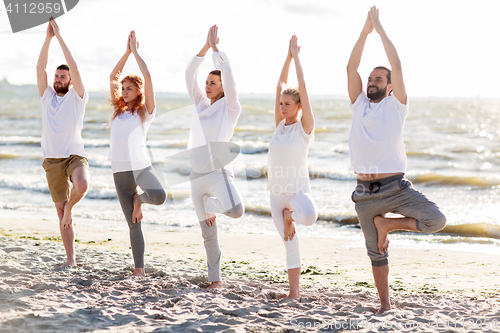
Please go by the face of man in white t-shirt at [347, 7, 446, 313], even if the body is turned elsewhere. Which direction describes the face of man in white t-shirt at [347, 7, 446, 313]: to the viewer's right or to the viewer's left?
to the viewer's left

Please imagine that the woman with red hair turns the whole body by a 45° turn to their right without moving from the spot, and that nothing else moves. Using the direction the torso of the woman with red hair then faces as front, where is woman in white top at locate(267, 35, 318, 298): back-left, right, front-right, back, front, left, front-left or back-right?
back-left

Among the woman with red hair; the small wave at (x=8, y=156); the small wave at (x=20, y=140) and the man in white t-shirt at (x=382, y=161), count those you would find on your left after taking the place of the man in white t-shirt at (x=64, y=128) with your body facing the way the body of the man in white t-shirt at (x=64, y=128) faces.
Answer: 2

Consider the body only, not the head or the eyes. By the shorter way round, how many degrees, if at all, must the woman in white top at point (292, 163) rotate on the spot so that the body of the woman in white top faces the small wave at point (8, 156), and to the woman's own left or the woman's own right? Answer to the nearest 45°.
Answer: approximately 90° to the woman's own right

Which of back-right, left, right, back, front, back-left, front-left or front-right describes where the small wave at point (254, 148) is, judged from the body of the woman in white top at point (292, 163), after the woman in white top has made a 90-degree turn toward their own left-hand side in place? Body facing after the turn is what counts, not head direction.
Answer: back-left

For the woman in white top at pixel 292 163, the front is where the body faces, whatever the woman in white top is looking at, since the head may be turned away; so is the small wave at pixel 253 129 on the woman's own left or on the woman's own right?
on the woman's own right

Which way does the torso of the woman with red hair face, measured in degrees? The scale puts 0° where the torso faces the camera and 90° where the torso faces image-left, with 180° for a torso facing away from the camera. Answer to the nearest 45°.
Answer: approximately 45°

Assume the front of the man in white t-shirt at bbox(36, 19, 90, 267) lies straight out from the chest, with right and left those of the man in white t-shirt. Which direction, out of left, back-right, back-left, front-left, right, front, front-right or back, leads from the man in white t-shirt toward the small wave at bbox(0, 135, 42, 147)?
back-right

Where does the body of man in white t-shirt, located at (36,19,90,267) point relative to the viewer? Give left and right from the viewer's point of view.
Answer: facing the viewer and to the left of the viewer
